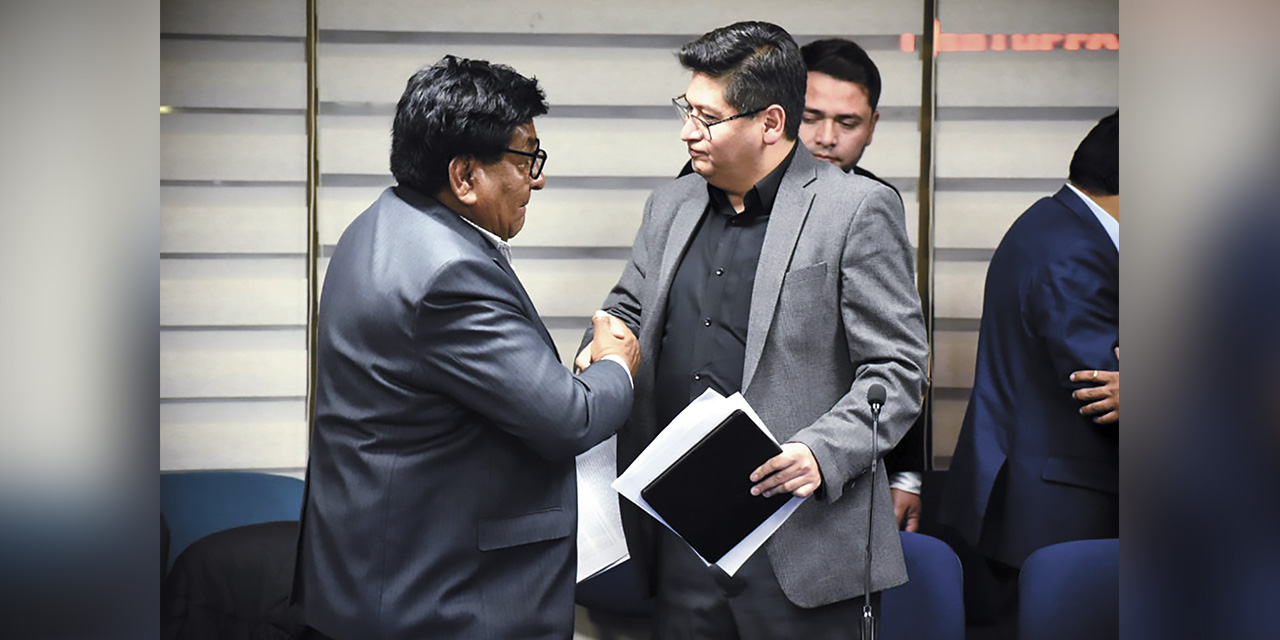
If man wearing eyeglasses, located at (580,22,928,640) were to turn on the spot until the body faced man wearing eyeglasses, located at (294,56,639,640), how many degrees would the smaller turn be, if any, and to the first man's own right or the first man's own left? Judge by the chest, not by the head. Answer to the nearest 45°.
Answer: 0° — they already face them

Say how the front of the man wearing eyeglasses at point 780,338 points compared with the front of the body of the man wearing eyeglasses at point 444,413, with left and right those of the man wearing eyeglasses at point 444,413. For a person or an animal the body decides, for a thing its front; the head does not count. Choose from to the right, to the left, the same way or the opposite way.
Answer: the opposite way

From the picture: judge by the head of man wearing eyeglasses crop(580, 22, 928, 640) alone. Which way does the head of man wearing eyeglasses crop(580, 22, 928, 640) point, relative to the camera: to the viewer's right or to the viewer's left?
to the viewer's left

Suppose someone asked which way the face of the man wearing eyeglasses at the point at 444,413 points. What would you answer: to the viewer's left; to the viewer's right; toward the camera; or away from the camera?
to the viewer's right

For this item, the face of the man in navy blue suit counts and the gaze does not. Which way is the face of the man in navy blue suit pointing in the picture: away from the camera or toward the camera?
away from the camera

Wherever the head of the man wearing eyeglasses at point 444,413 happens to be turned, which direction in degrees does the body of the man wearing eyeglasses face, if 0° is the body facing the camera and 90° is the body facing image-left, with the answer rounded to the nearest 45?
approximately 225°

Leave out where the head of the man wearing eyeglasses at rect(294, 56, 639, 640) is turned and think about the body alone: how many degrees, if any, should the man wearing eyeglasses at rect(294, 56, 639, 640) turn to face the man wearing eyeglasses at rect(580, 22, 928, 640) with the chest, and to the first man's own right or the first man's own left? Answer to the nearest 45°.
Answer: approximately 45° to the first man's own right

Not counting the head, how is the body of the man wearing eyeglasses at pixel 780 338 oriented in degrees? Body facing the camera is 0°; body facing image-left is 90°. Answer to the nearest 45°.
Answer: approximately 45°
